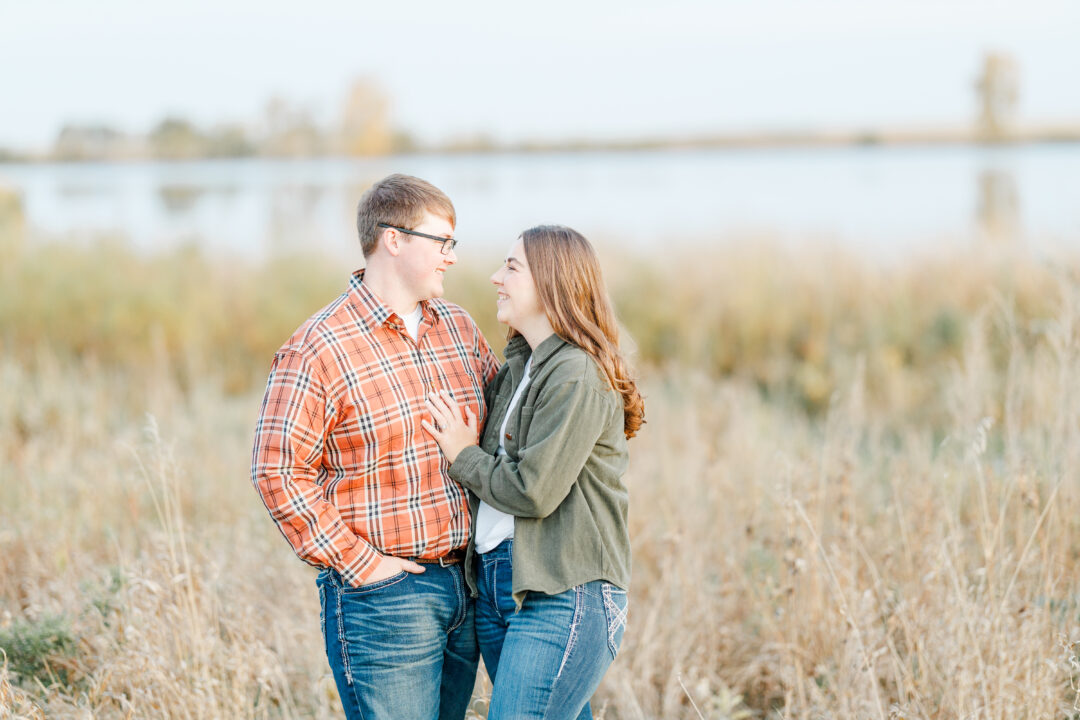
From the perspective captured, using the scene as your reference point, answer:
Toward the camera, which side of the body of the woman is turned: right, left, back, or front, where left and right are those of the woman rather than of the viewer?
left

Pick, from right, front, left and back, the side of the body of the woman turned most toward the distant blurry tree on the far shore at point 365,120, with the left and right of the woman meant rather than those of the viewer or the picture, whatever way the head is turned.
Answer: right

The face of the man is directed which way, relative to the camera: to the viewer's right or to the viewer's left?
to the viewer's right

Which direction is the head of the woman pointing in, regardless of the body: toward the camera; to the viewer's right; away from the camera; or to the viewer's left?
to the viewer's left

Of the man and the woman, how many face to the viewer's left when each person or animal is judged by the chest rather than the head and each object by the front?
1

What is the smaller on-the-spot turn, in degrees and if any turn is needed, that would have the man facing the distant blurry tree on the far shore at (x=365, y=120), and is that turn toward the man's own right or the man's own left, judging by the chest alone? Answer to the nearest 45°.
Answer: approximately 135° to the man's own left
